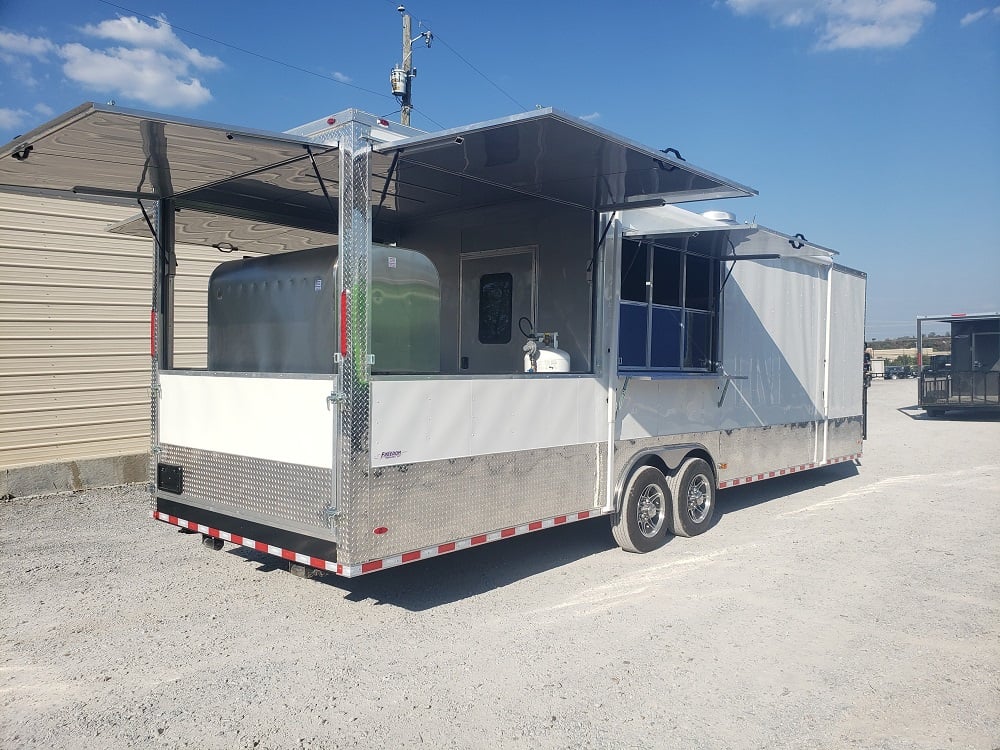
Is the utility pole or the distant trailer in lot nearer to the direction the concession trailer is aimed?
the distant trailer in lot

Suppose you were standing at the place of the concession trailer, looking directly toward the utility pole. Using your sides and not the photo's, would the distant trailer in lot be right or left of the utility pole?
right

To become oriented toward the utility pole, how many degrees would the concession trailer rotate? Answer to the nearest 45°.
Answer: approximately 45° to its left

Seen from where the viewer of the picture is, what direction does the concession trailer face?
facing away from the viewer and to the right of the viewer

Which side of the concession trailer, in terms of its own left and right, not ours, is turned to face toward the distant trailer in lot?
front
